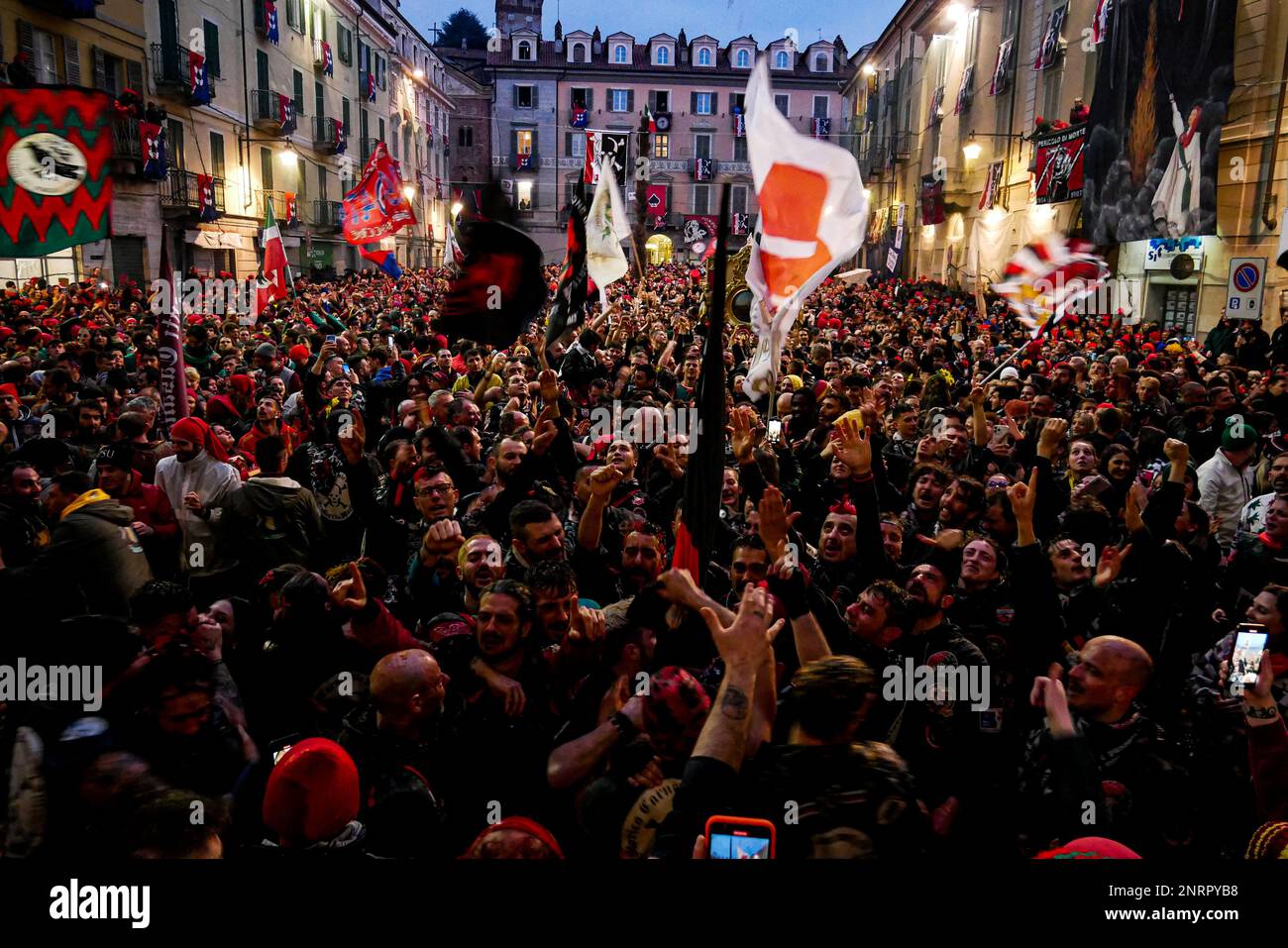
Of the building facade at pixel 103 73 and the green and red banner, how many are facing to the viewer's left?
0

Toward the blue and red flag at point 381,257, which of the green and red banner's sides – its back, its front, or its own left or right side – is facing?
left

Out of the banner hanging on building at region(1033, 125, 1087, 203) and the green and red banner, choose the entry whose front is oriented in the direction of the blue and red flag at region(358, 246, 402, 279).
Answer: the banner hanging on building

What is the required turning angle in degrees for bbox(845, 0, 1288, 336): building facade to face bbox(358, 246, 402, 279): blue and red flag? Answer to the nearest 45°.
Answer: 0° — it already faces it

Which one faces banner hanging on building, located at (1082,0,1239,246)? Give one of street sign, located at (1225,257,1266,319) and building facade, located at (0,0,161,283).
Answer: the building facade

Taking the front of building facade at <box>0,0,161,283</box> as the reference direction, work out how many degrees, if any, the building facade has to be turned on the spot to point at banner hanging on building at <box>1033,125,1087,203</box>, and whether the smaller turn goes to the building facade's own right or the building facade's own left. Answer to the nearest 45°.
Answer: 0° — it already faces it

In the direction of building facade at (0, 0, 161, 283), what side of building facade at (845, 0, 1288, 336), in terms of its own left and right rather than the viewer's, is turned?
front

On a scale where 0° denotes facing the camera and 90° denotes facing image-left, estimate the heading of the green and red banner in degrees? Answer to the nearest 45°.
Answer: approximately 315°

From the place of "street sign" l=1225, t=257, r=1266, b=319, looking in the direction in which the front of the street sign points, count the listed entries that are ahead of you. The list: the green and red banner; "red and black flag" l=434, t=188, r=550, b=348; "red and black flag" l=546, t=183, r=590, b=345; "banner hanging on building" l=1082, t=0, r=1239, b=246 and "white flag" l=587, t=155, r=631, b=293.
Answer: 4

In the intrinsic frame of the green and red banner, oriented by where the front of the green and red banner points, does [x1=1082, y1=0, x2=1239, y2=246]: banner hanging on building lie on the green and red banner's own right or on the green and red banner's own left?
on the green and red banner's own left

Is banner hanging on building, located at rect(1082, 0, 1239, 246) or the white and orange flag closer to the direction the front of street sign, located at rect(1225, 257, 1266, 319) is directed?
the white and orange flag
